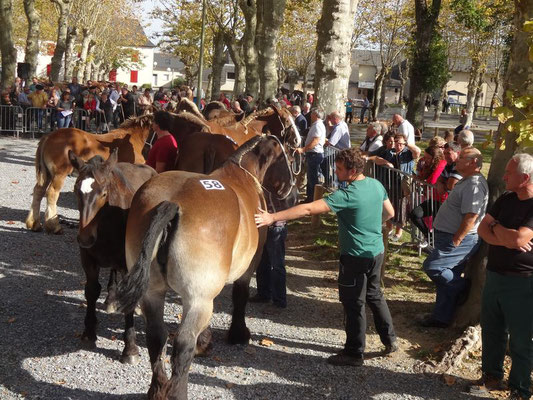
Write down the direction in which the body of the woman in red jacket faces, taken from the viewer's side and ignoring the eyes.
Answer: to the viewer's left

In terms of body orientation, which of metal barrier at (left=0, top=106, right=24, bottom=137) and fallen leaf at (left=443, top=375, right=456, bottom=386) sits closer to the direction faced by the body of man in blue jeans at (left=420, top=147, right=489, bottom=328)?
the metal barrier

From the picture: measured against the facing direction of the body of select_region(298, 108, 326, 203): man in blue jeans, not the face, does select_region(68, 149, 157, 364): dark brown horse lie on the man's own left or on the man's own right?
on the man's own left

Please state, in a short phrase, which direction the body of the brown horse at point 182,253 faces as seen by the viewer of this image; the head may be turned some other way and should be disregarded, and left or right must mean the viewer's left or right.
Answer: facing away from the viewer and to the right of the viewer

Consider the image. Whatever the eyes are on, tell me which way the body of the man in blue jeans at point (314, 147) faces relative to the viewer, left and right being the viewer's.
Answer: facing to the left of the viewer

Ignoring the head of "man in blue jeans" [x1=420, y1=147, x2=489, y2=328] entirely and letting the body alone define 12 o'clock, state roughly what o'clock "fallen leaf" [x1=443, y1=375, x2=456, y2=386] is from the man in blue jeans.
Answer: The fallen leaf is roughly at 9 o'clock from the man in blue jeans.

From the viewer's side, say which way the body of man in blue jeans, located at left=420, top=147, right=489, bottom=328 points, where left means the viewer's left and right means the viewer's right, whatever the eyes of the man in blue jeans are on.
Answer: facing to the left of the viewer

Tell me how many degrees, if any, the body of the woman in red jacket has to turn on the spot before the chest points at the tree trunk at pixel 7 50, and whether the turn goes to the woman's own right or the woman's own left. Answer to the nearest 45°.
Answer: approximately 45° to the woman's own right
